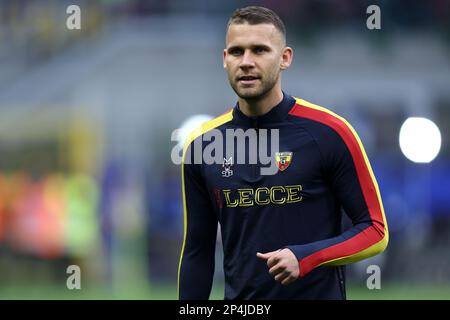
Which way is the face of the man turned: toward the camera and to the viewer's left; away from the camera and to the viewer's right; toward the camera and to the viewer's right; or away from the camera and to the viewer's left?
toward the camera and to the viewer's left

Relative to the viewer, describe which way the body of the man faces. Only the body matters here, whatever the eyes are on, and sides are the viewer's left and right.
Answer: facing the viewer and to the left of the viewer
